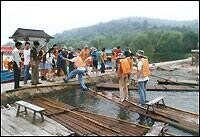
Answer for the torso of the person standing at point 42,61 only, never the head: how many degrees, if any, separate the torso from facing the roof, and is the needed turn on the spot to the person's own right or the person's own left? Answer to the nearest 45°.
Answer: approximately 90° to the person's own left

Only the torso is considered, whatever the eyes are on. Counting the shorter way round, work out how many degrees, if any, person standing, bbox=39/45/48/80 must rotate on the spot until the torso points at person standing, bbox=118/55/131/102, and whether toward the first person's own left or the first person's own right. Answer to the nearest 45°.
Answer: approximately 45° to the first person's own right

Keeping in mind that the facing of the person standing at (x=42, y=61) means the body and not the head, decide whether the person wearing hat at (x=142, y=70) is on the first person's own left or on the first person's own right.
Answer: on the first person's own left

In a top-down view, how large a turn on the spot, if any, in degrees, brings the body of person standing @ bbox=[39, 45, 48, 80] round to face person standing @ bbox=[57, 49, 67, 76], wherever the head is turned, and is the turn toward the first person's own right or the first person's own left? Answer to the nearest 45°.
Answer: approximately 45° to the first person's own left

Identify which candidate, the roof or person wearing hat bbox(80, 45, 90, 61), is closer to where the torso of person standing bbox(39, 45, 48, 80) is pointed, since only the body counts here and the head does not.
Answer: the person wearing hat

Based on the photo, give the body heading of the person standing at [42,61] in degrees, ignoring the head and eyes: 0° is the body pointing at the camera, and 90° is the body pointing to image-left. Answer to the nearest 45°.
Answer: approximately 270°

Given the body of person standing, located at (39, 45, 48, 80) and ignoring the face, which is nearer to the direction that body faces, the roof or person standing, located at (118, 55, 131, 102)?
the person standing

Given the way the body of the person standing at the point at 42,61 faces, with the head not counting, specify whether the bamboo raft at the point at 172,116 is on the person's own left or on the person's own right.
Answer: on the person's own left
